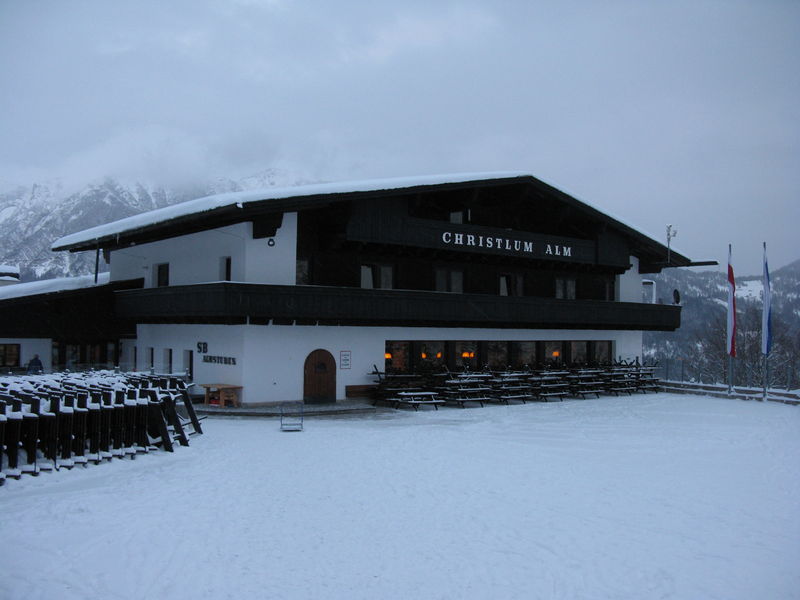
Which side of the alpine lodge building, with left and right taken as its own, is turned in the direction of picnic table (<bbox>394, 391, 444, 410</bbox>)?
front

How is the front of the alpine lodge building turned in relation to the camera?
facing the viewer and to the right of the viewer

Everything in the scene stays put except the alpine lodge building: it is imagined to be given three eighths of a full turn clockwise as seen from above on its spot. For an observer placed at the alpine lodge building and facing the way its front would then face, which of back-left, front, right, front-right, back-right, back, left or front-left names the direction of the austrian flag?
back
